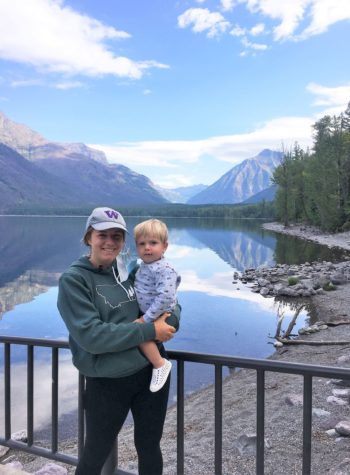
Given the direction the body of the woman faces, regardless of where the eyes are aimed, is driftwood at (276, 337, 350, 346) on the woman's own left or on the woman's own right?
on the woman's own left

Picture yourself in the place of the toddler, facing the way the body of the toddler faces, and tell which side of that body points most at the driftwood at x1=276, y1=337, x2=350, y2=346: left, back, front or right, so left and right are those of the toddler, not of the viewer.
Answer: back

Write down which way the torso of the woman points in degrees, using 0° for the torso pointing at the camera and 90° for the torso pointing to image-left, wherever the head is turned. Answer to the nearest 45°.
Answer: approximately 315°

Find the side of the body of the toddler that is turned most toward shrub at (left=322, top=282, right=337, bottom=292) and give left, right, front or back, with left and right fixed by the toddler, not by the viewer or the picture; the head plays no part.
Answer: back

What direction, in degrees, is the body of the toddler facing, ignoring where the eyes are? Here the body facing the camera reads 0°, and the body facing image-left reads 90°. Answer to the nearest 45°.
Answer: approximately 45°
